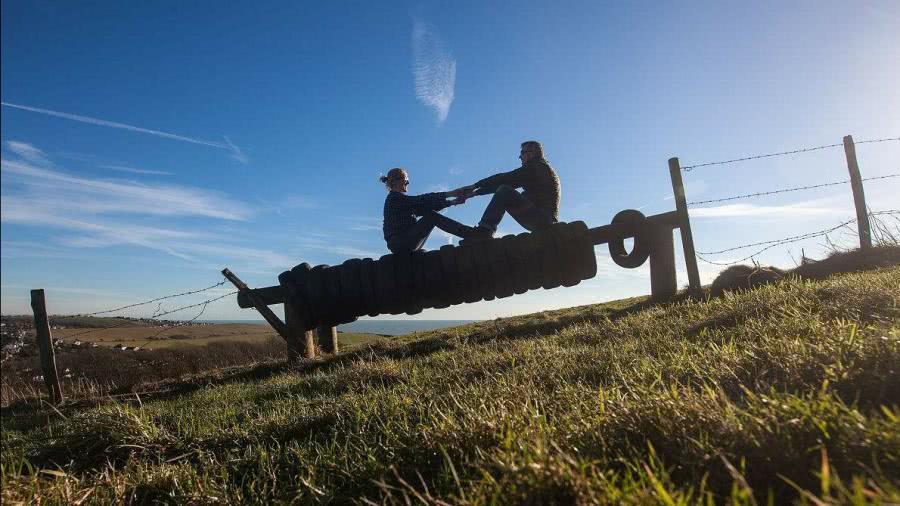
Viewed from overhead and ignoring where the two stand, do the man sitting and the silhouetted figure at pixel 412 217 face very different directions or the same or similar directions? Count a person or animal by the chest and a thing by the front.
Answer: very different directions

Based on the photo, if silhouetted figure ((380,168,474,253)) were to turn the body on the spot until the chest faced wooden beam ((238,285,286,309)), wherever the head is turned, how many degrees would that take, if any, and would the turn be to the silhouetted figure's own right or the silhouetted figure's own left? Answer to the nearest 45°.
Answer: approximately 135° to the silhouetted figure's own left

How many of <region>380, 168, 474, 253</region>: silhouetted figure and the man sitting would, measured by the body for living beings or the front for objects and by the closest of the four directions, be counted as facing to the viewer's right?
1

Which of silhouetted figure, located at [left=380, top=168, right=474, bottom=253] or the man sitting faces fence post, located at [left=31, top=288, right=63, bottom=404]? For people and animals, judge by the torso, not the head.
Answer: the man sitting

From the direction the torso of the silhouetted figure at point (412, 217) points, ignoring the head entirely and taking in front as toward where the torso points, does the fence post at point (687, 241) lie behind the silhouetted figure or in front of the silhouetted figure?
in front

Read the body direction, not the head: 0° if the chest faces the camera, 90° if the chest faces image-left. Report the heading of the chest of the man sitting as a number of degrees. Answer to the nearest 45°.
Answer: approximately 90°

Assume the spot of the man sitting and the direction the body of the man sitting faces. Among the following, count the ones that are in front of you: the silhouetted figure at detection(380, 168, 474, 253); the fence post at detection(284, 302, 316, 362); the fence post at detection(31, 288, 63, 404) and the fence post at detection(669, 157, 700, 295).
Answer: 3

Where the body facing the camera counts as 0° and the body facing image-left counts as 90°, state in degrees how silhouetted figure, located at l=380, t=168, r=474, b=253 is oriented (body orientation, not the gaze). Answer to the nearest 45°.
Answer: approximately 270°

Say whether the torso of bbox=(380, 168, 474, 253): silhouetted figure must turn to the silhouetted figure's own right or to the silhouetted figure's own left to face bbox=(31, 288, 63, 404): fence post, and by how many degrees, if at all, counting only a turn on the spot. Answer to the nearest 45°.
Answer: approximately 180°

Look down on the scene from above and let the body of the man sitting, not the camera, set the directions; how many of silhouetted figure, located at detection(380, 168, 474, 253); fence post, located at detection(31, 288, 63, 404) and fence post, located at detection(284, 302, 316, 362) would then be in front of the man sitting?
3

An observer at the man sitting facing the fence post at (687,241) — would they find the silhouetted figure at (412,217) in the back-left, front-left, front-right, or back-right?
back-left

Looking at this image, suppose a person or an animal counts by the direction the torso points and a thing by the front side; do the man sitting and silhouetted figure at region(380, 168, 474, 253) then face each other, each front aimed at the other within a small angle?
yes

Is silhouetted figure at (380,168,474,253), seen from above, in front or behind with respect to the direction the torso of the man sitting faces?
in front

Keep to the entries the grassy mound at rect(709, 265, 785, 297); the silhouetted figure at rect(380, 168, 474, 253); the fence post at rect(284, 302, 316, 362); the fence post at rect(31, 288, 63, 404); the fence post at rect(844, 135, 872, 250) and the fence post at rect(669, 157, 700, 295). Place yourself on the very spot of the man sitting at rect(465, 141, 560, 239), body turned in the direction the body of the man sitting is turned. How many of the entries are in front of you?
3
